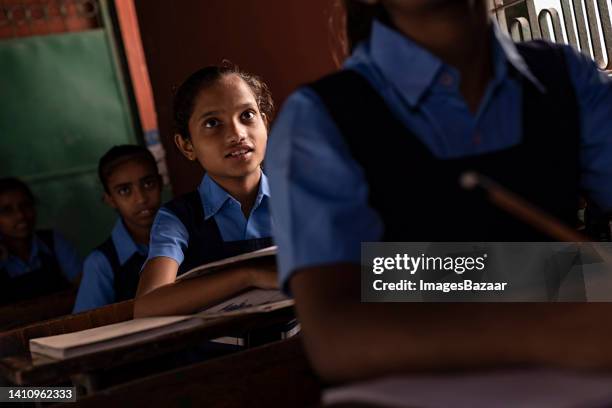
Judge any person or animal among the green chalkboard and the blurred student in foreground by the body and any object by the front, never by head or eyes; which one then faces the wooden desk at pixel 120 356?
the green chalkboard

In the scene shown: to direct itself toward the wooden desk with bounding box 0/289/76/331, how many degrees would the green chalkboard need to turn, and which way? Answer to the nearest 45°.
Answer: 0° — it already faces it

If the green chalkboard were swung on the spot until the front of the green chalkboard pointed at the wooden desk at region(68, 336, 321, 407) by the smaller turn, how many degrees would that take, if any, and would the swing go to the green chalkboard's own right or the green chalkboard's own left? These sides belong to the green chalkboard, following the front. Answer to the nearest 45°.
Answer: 0° — it already faces it

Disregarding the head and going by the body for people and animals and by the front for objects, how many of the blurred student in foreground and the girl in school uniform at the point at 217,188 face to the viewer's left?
0

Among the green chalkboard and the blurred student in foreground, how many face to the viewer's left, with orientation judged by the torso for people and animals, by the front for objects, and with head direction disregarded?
0

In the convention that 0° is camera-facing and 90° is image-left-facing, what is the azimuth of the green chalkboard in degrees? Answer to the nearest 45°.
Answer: approximately 0°

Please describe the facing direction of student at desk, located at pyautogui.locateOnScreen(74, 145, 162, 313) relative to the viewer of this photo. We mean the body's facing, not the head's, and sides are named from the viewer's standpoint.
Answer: facing the viewer and to the right of the viewer

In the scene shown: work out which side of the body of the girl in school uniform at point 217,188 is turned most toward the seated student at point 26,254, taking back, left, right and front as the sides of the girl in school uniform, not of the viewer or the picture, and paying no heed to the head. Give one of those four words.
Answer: back

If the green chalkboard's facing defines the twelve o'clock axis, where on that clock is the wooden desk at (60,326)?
The wooden desk is roughly at 12 o'clock from the green chalkboard.

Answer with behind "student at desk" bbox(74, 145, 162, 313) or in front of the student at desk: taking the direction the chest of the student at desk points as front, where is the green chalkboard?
behind

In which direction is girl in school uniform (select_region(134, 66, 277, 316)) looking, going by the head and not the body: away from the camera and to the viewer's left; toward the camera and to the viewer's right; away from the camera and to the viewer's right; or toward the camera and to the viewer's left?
toward the camera and to the viewer's right

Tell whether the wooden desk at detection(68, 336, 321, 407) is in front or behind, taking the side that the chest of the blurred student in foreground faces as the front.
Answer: behind

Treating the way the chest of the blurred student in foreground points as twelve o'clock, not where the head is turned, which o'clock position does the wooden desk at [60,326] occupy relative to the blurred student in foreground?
The wooden desk is roughly at 6 o'clock from the blurred student in foreground.
